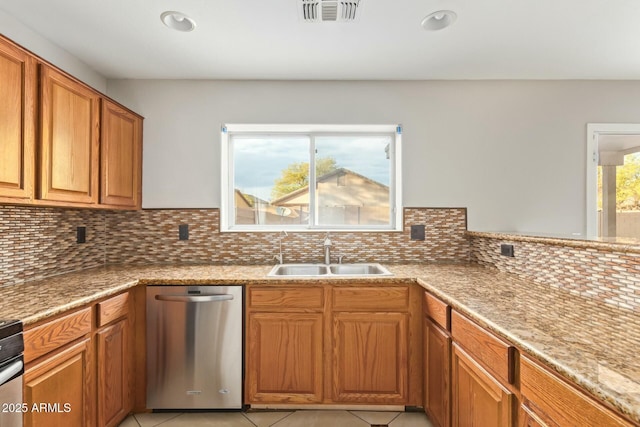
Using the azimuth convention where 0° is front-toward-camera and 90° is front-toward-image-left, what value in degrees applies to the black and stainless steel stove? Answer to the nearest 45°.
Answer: approximately 315°

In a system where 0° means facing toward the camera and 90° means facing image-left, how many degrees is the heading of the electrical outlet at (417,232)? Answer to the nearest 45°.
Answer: approximately 0°

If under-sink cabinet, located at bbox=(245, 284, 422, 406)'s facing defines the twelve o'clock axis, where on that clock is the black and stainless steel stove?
The black and stainless steel stove is roughly at 2 o'clock from the under-sink cabinet.
